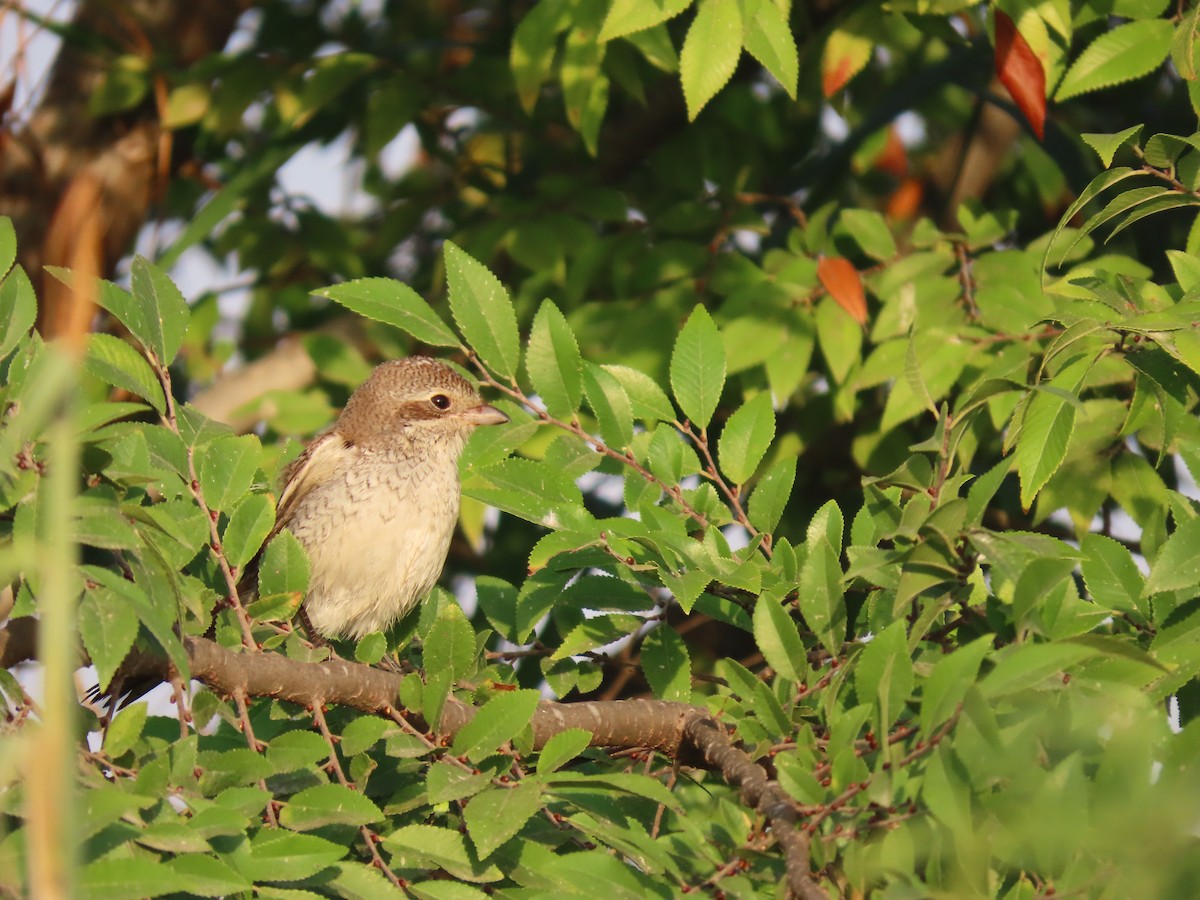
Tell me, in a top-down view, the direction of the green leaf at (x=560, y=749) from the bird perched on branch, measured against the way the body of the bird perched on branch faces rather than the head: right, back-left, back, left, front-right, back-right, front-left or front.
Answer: front-left

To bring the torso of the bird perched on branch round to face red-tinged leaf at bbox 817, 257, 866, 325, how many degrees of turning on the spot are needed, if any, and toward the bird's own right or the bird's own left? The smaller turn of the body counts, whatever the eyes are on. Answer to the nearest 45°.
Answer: approximately 45° to the bird's own left

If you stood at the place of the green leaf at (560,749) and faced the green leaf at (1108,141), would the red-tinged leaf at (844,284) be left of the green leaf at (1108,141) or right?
left

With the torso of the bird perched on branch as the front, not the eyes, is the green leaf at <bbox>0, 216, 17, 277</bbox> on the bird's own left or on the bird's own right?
on the bird's own right

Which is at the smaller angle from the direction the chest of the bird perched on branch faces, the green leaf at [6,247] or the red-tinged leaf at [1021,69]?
the red-tinged leaf

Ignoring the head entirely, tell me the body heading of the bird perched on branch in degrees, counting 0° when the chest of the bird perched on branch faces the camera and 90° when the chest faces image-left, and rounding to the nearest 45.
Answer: approximately 315°

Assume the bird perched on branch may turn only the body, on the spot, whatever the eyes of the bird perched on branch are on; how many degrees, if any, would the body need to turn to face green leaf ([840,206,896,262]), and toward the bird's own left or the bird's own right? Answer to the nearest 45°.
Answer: approximately 45° to the bird's own left

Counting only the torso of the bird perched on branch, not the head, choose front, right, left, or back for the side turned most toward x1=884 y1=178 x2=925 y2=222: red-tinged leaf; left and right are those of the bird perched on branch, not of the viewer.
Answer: left

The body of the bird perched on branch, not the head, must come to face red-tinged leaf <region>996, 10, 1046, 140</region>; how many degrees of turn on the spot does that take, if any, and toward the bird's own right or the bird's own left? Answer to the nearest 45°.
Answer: approximately 90° to the bird's own left
